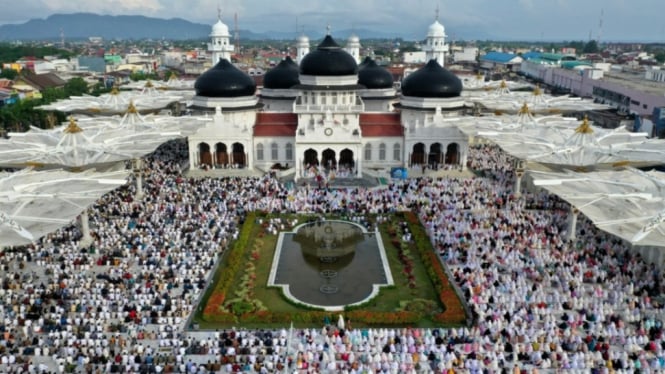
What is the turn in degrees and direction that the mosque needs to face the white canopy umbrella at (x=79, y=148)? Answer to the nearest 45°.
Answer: approximately 45° to its right

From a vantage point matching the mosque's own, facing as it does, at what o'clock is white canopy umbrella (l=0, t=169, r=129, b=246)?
The white canopy umbrella is roughly at 1 o'clock from the mosque.

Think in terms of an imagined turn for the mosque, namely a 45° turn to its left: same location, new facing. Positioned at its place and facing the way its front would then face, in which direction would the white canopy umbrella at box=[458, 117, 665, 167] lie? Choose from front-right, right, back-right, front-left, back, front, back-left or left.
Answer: front

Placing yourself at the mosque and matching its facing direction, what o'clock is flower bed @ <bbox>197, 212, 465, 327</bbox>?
The flower bed is roughly at 12 o'clock from the mosque.

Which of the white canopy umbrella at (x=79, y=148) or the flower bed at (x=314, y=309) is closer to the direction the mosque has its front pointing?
the flower bed

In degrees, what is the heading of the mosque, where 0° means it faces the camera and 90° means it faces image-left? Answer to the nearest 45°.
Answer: approximately 0°

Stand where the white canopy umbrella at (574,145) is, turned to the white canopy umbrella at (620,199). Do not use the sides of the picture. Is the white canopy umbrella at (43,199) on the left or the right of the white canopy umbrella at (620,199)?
right
